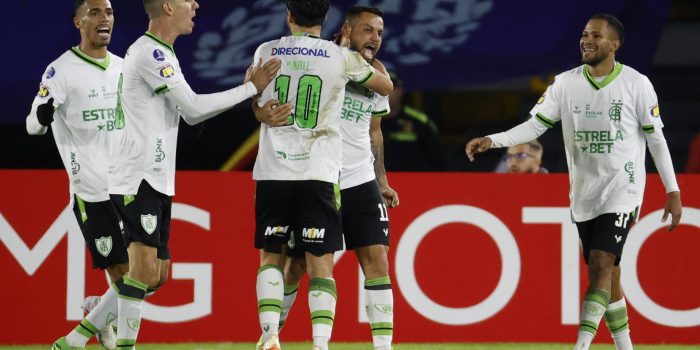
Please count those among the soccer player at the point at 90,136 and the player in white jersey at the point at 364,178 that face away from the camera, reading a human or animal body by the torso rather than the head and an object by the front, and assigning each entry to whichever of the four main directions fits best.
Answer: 0

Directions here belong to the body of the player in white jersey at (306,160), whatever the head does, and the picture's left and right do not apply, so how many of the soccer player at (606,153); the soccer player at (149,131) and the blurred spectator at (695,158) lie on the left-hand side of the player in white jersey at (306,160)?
1

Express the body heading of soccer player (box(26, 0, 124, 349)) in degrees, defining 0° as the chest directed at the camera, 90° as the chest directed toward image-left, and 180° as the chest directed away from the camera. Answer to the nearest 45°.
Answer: approximately 315°

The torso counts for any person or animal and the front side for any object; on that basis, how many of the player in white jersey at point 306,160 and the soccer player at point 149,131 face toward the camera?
0

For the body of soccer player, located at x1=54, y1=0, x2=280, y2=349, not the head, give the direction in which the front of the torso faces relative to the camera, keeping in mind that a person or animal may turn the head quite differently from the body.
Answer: to the viewer's right

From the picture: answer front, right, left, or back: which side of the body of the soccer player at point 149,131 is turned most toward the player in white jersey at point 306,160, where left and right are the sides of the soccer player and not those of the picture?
front

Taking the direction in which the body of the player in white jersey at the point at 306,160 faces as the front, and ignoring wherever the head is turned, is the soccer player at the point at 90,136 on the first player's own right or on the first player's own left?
on the first player's own left

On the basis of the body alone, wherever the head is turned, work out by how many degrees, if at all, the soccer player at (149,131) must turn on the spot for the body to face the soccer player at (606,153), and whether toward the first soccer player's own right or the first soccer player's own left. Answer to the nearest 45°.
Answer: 0° — they already face them

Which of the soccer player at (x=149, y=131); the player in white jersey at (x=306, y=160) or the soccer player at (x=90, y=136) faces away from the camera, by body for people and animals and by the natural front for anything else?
the player in white jersey

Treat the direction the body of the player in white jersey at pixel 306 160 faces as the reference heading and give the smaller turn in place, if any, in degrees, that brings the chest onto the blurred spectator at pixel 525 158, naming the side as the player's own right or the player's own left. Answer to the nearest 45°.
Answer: approximately 45° to the player's own right

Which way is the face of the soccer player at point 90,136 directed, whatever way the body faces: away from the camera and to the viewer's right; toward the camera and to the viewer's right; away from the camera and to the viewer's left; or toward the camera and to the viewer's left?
toward the camera and to the viewer's right

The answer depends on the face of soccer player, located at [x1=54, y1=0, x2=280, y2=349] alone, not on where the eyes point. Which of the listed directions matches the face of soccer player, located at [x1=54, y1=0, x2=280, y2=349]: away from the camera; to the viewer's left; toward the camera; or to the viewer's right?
to the viewer's right

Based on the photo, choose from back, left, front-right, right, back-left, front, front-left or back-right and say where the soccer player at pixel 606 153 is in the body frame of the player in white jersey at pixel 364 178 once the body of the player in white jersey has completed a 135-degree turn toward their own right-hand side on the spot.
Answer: back-right
